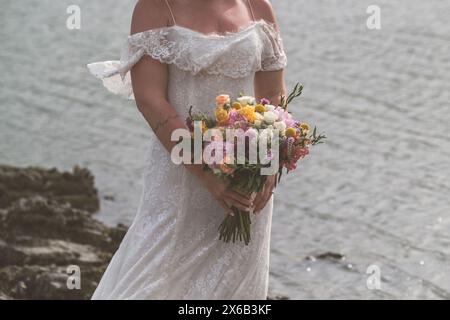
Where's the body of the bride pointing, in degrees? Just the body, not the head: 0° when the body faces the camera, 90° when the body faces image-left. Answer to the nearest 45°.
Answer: approximately 315°
